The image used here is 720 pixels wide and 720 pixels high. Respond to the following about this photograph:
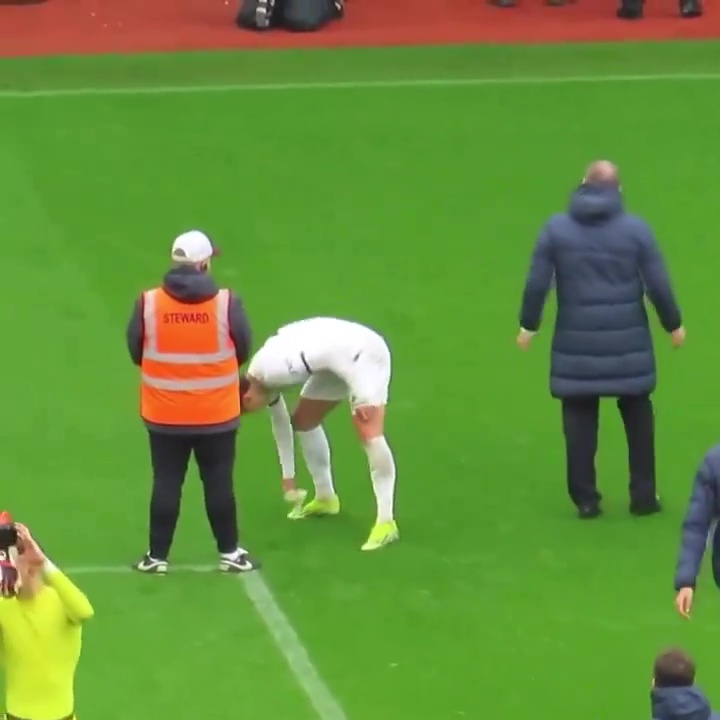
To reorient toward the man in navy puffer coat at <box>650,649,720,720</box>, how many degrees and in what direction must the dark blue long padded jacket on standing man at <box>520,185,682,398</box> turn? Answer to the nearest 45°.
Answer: approximately 180°

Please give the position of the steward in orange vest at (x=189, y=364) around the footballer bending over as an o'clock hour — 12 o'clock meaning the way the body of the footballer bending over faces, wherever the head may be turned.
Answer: The steward in orange vest is roughly at 11 o'clock from the footballer bending over.

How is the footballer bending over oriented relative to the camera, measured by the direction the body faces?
to the viewer's left

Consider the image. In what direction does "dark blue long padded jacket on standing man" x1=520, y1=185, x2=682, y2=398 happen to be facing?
away from the camera

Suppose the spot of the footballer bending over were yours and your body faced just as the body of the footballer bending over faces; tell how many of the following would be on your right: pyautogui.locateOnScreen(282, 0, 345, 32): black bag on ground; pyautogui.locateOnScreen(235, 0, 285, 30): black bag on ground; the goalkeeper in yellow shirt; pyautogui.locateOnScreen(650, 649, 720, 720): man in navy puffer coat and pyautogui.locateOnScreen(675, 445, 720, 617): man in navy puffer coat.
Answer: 2

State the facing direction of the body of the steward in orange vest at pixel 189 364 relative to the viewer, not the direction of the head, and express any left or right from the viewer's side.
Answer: facing away from the viewer

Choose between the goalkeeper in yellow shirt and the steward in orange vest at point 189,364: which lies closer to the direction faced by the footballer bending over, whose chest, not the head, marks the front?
the steward in orange vest

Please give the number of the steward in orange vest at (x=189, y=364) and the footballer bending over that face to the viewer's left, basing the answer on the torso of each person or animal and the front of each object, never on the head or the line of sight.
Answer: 1

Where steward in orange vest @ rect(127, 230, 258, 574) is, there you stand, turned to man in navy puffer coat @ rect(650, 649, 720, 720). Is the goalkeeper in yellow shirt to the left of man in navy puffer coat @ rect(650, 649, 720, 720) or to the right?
right

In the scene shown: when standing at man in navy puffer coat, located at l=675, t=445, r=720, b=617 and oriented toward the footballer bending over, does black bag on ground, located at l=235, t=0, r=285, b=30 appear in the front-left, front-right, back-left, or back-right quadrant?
front-right

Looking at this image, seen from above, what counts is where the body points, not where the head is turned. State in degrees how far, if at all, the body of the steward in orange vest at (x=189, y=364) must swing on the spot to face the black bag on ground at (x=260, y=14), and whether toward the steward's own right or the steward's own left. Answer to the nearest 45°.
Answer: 0° — they already face it

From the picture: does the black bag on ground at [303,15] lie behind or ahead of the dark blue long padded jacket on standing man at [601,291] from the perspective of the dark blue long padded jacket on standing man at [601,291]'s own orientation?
ahead

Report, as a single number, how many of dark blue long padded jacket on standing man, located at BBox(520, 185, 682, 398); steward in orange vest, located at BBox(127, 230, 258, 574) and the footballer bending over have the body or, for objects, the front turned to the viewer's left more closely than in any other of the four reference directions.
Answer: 1
